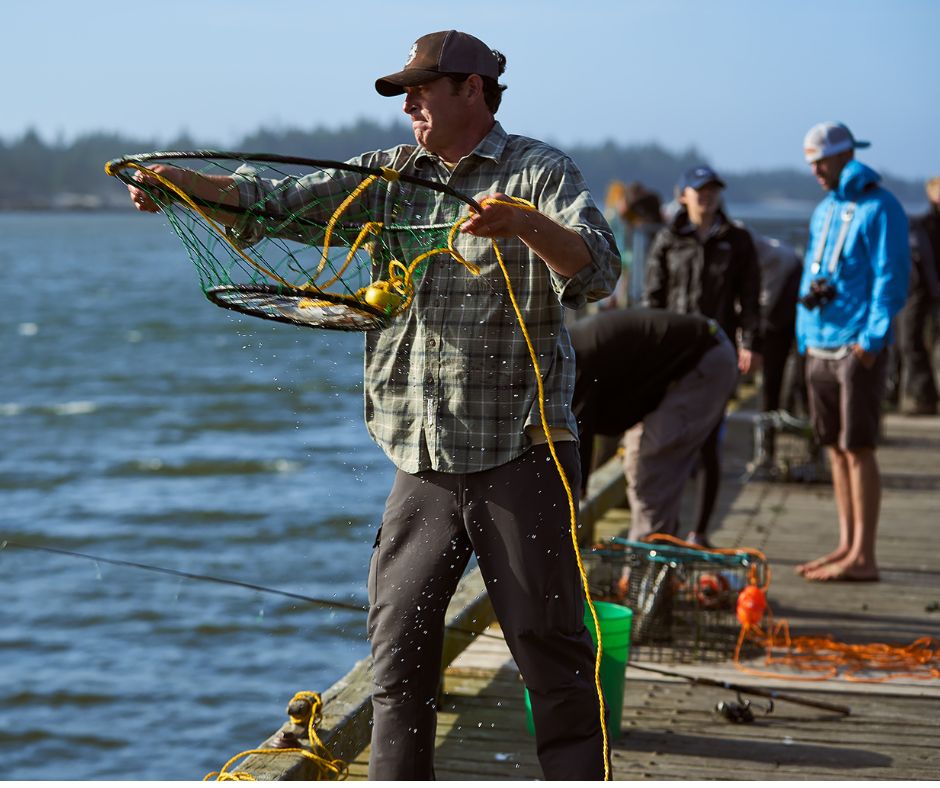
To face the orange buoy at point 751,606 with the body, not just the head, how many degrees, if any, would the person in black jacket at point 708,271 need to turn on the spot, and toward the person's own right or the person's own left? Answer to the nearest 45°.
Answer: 0° — they already face it

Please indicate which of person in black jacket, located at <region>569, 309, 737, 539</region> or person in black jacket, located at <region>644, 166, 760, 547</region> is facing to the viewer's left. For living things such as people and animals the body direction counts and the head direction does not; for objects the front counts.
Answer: person in black jacket, located at <region>569, 309, 737, 539</region>

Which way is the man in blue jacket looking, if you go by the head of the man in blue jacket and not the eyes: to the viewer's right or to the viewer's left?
to the viewer's left

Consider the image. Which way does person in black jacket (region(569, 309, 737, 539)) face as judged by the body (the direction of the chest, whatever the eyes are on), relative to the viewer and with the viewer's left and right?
facing to the left of the viewer

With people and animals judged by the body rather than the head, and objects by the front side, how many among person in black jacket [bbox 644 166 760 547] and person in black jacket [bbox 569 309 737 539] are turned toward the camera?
1

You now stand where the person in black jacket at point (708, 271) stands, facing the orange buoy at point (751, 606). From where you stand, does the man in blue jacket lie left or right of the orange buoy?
left

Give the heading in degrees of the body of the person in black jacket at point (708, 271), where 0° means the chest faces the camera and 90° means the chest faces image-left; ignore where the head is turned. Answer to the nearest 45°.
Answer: approximately 0°

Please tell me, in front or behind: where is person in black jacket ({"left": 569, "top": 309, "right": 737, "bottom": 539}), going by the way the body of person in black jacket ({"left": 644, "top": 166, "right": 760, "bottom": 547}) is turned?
in front

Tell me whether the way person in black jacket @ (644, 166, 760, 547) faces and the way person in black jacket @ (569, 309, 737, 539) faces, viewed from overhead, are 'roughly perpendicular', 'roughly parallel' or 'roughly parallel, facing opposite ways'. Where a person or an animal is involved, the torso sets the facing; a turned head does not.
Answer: roughly perpendicular

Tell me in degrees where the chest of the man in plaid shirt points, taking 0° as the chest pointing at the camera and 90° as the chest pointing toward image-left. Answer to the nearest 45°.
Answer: approximately 45°

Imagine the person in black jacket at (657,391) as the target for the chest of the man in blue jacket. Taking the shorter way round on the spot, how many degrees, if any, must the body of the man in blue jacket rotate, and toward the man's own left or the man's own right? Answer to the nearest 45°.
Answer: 0° — they already face them

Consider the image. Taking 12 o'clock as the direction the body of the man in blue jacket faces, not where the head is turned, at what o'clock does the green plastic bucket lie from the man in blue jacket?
The green plastic bucket is roughly at 11 o'clock from the man in blue jacket.

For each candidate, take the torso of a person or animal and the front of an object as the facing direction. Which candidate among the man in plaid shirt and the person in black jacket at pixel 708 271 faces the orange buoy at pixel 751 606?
the person in black jacket

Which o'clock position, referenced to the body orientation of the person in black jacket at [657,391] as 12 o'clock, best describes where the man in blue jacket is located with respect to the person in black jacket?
The man in blue jacket is roughly at 5 o'clock from the person in black jacket.
